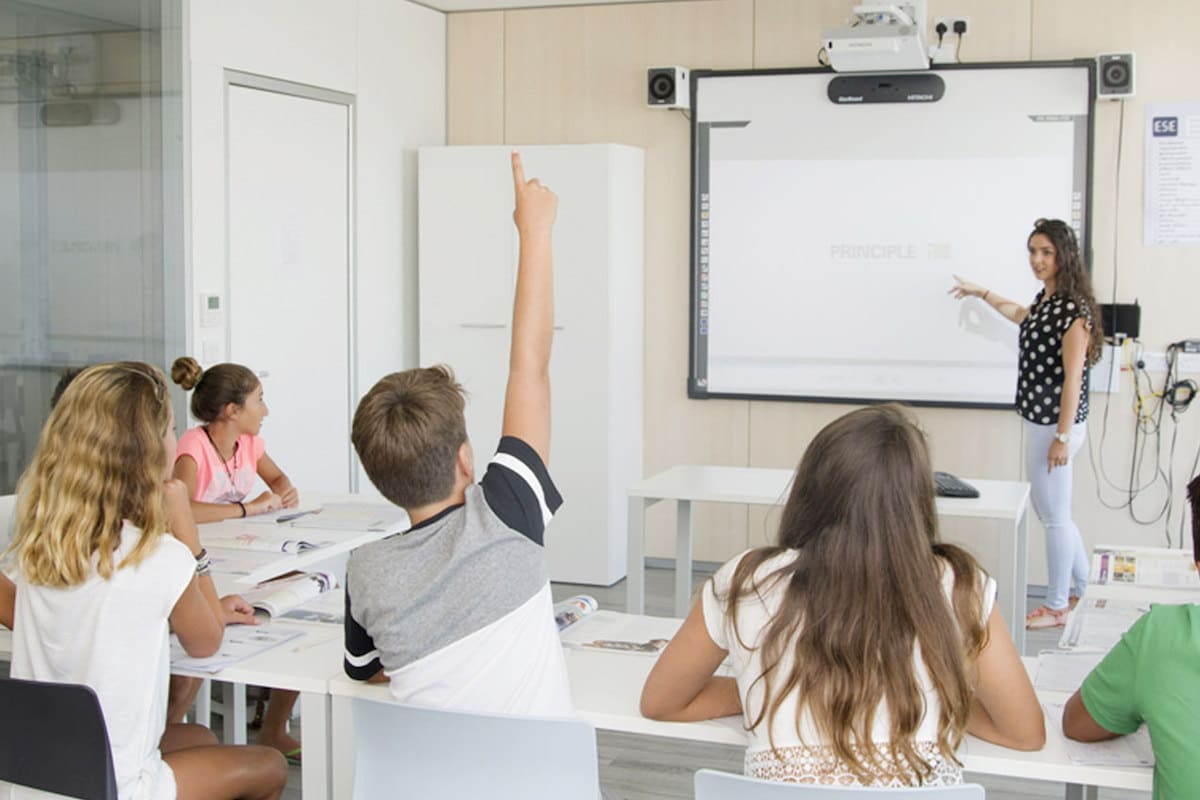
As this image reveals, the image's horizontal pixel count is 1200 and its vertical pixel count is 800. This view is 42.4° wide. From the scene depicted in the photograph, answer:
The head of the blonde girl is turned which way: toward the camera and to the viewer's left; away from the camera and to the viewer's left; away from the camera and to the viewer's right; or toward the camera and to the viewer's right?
away from the camera and to the viewer's right

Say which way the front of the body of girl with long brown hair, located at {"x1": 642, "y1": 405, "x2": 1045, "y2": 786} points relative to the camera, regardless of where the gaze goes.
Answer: away from the camera

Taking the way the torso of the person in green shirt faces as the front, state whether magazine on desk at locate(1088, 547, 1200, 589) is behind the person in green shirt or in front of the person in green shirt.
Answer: in front

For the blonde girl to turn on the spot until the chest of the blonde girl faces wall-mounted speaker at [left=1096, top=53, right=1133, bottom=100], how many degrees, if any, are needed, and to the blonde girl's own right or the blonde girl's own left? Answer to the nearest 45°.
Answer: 0° — they already face it

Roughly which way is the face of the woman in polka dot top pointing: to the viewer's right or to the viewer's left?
to the viewer's left

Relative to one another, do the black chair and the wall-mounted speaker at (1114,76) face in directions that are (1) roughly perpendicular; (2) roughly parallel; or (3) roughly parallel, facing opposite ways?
roughly parallel, facing opposite ways

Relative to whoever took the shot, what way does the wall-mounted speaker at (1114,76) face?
facing the viewer

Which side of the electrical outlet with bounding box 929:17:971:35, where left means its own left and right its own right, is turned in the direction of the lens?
front

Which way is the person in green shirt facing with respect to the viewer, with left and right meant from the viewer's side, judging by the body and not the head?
facing away from the viewer

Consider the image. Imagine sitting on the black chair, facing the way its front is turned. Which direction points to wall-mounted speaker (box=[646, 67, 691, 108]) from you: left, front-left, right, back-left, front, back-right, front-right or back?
front

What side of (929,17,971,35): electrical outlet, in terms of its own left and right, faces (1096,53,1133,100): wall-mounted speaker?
left

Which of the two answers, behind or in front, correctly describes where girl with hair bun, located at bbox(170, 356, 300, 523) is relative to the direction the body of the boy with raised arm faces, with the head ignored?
in front

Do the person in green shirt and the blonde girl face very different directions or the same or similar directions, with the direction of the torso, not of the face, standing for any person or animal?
same or similar directions

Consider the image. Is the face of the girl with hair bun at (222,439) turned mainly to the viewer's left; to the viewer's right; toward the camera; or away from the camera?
to the viewer's right

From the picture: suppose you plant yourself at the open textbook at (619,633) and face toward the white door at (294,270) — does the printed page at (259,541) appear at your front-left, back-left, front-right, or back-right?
front-left

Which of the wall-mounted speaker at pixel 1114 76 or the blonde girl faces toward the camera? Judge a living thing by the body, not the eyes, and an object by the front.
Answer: the wall-mounted speaker

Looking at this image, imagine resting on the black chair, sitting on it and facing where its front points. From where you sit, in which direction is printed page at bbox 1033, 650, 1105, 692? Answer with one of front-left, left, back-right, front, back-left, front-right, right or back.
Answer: front-right

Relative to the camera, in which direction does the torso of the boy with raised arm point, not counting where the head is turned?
away from the camera
